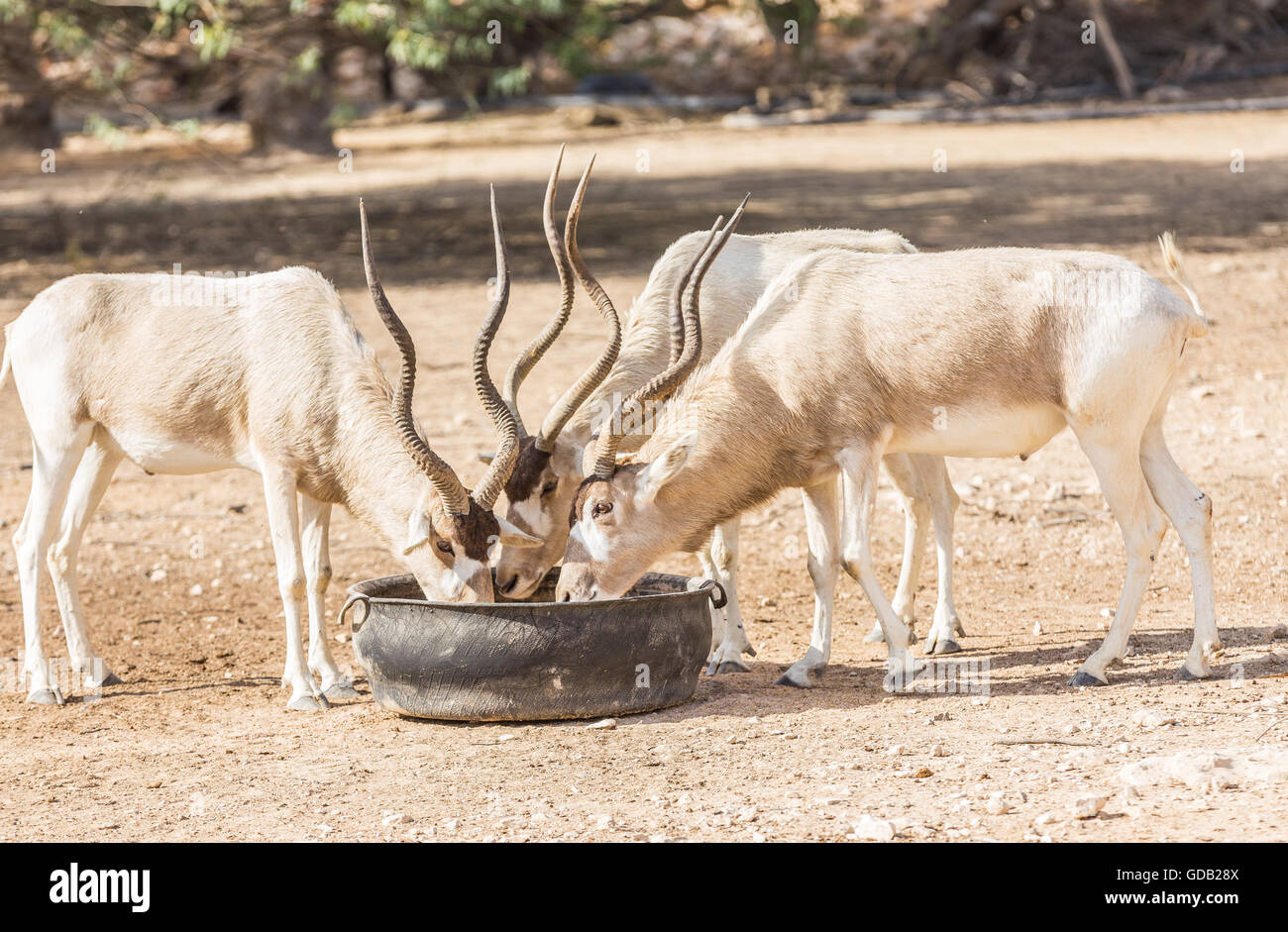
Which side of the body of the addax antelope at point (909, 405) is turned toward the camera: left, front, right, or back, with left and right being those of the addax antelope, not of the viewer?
left

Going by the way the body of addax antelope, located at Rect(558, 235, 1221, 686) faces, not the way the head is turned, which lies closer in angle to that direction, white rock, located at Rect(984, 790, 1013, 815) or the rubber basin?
the rubber basin

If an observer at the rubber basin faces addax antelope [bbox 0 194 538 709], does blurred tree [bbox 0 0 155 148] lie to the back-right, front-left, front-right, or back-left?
front-right

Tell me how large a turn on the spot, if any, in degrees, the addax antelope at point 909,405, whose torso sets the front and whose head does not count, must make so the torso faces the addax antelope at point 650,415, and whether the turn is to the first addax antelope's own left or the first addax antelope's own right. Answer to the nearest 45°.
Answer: approximately 45° to the first addax antelope's own right

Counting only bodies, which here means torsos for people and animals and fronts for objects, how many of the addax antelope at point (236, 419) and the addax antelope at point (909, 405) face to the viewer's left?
1

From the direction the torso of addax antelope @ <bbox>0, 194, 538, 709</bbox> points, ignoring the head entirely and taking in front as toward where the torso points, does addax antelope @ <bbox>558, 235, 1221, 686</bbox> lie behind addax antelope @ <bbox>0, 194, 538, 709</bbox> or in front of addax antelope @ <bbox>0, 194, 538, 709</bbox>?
in front

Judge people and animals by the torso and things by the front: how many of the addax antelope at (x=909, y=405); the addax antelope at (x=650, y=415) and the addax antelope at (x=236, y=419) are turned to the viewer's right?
1

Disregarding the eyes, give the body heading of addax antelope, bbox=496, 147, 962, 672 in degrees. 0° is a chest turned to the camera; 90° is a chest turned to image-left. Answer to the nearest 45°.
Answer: approximately 45°

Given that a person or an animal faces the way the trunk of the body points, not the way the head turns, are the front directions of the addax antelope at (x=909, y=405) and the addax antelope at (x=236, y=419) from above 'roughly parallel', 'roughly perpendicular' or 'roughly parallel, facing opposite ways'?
roughly parallel, facing opposite ways

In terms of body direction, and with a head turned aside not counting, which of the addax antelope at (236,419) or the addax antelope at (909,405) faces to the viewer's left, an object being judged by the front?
the addax antelope at (909,405)

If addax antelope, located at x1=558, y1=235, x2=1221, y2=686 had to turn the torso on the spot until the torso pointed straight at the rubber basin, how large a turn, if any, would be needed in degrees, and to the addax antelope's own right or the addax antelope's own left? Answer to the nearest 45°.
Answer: approximately 45° to the addax antelope's own left

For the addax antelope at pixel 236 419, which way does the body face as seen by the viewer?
to the viewer's right

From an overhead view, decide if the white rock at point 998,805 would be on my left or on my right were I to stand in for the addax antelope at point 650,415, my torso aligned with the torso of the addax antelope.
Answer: on my left

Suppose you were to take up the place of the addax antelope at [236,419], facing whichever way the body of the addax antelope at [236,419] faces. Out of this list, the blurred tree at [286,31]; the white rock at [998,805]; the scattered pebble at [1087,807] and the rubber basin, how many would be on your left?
1

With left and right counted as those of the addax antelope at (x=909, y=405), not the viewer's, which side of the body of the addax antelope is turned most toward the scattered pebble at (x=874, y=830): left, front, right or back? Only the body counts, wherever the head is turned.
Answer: left

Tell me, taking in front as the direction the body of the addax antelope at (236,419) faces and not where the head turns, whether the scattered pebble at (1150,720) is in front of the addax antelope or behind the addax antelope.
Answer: in front
